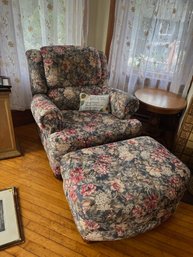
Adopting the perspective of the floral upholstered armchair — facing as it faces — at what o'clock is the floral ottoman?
The floral ottoman is roughly at 1 o'clock from the floral upholstered armchair.

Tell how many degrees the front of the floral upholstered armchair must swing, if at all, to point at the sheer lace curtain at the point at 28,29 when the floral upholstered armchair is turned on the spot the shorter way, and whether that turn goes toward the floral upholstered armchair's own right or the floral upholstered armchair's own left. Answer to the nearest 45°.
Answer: approximately 180°

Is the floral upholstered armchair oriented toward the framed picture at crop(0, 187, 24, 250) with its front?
no

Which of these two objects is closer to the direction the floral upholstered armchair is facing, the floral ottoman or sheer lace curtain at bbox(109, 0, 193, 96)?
the floral ottoman

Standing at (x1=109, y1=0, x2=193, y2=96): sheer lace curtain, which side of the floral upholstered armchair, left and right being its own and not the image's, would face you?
left

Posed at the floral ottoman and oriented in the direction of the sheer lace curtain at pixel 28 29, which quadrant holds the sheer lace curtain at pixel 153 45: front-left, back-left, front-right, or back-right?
front-right

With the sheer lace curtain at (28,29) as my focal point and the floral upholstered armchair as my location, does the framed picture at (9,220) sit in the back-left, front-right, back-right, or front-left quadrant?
back-left

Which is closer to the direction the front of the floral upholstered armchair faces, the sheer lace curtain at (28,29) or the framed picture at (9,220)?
the framed picture

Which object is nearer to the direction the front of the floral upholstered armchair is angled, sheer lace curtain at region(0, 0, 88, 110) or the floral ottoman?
the floral ottoman

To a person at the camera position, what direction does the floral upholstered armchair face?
facing the viewer and to the right of the viewer

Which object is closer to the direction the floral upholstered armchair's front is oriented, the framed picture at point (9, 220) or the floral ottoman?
the floral ottoman
